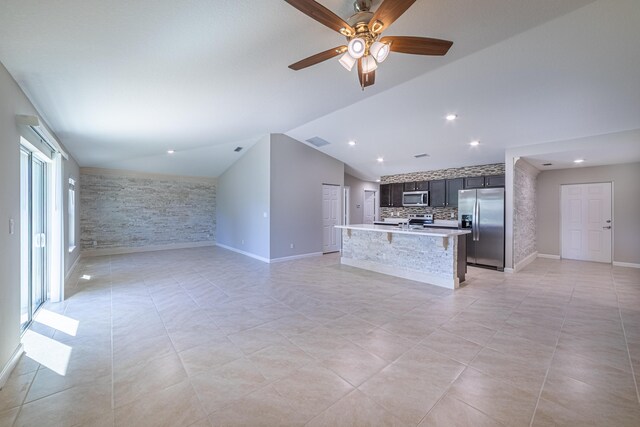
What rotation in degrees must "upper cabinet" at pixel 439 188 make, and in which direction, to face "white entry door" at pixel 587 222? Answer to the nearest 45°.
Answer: approximately 135° to its left

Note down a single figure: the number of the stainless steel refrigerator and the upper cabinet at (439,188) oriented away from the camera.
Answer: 0

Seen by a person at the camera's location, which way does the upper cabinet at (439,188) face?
facing the viewer and to the left of the viewer

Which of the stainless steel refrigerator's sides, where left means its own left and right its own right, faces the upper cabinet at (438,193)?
right

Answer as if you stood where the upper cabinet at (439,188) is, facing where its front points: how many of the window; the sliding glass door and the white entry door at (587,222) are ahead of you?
2

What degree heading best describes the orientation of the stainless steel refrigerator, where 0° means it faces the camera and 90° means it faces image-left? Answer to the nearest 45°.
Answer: approximately 45°

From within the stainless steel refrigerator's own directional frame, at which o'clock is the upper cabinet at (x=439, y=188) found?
The upper cabinet is roughly at 3 o'clock from the stainless steel refrigerator.

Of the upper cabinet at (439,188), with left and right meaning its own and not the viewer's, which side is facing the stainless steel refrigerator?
left
